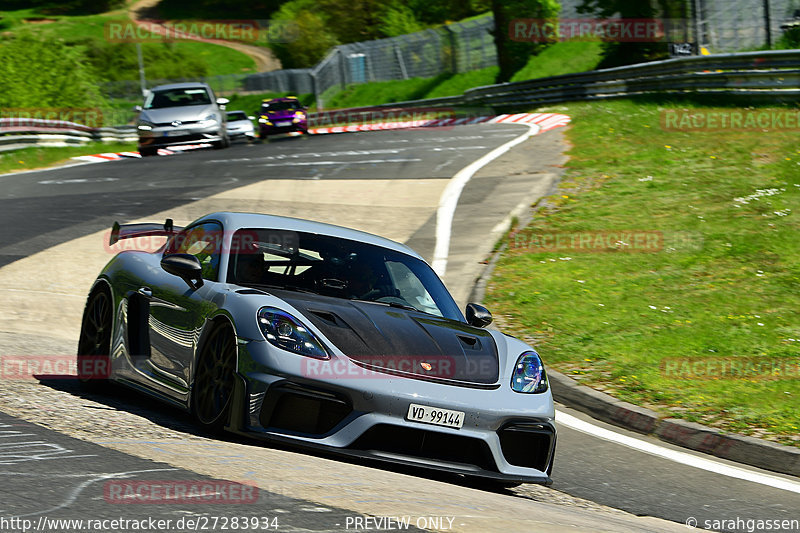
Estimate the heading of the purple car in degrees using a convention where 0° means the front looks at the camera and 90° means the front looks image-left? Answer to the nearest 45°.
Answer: approximately 0°

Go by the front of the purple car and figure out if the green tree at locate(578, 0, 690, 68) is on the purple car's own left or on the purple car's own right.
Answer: on the purple car's own left

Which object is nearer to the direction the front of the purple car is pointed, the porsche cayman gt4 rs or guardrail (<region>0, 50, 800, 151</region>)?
the porsche cayman gt4 rs

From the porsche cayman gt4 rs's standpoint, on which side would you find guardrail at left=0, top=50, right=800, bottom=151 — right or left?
on its left

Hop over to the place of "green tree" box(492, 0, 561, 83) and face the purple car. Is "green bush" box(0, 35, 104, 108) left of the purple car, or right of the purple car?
right

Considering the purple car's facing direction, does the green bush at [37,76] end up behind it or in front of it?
behind

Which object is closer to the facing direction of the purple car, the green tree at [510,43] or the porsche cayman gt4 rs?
the porsche cayman gt4 rs

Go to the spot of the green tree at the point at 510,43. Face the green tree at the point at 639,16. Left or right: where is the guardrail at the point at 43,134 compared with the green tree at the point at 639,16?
right

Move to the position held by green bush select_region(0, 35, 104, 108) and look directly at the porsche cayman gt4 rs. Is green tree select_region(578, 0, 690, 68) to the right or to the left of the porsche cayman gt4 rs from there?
left

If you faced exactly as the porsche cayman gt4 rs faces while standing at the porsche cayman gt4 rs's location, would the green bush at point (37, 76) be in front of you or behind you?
behind
